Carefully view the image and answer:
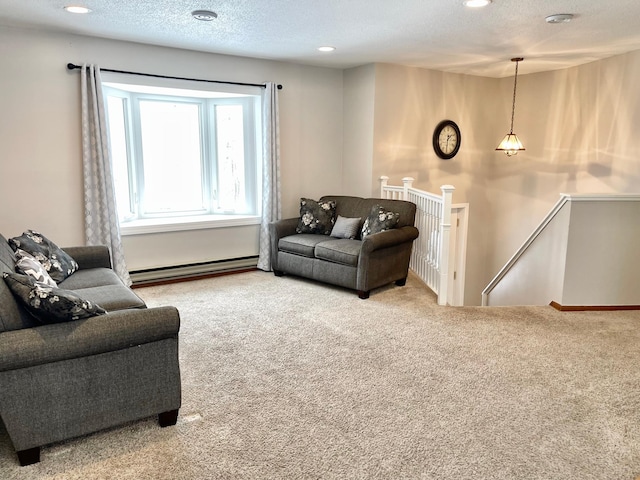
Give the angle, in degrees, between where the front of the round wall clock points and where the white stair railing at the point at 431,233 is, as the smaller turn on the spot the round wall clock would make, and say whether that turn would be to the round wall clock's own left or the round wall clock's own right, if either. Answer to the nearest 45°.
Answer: approximately 45° to the round wall clock's own right

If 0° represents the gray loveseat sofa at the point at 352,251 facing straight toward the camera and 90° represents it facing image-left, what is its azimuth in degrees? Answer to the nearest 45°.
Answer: approximately 45°

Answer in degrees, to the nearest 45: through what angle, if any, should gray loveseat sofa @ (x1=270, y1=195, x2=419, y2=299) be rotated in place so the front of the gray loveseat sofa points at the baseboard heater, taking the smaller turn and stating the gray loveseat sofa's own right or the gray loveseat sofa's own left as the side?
approximately 45° to the gray loveseat sofa's own right

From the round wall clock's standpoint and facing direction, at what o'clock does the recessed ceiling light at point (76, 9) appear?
The recessed ceiling light is roughly at 3 o'clock from the round wall clock.

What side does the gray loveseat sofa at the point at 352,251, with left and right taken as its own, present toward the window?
right

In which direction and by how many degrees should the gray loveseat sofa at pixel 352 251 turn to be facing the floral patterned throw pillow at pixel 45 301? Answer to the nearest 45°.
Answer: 0° — it already faces it

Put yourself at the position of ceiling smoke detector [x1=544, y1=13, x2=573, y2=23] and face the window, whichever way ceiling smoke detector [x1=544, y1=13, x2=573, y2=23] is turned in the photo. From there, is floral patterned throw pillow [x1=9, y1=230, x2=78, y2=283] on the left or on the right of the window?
left

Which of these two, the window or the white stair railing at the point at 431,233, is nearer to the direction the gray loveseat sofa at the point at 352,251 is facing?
the window
